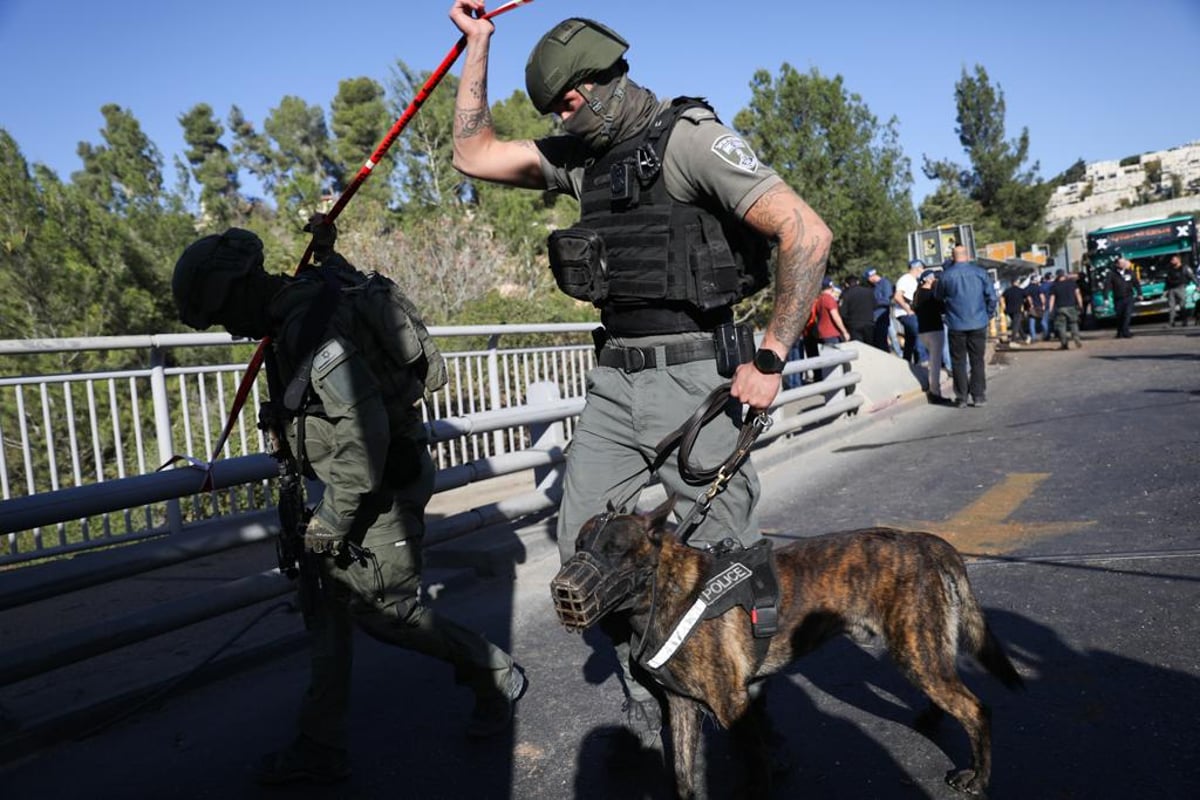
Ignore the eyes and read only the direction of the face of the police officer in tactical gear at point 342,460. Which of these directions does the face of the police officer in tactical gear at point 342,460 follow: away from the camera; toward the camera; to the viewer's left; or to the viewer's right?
to the viewer's left

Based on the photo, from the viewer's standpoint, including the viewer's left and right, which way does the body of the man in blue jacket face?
facing away from the viewer

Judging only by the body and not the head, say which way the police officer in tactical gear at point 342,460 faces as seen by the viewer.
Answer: to the viewer's left

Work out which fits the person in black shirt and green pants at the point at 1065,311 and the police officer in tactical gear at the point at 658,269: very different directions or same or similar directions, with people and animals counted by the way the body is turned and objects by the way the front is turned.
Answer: very different directions

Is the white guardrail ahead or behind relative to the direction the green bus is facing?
ahead

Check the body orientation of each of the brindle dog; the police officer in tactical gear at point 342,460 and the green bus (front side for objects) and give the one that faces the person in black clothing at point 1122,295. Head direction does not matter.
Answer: the green bus

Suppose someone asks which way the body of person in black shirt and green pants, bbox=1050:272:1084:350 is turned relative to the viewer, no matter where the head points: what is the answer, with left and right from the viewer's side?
facing away from the viewer

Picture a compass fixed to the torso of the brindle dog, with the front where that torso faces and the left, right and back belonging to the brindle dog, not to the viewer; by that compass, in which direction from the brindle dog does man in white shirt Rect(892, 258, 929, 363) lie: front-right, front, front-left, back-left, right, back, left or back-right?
right

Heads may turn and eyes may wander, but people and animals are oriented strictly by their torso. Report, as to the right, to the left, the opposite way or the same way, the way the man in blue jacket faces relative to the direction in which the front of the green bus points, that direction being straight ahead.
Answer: the opposite way

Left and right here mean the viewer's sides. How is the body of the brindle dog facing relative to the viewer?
facing to the left of the viewer

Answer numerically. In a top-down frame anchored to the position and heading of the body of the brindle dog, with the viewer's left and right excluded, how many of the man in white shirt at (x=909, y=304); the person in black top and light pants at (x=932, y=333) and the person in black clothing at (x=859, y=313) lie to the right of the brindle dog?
3

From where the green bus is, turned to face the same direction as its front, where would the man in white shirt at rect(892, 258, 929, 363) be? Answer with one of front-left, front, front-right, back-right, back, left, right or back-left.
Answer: front

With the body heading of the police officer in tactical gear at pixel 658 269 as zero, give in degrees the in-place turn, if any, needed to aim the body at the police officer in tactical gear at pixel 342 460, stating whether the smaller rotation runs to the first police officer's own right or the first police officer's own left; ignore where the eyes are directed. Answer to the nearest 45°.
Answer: approximately 45° to the first police officer's own right

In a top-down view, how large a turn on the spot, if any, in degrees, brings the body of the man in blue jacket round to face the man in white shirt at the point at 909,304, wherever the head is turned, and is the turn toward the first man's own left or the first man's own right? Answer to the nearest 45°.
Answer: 0° — they already face them

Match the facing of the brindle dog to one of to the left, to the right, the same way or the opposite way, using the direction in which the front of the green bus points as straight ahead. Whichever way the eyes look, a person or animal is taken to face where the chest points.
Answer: to the right

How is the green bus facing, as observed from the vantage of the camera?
facing the viewer

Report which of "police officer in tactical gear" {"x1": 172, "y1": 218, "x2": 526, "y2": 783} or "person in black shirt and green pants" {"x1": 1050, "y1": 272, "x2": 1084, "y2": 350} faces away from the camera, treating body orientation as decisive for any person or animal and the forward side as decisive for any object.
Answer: the person in black shirt and green pants

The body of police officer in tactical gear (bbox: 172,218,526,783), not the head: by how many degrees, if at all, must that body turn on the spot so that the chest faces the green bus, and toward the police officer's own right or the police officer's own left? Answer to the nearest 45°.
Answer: approximately 135° to the police officer's own right
